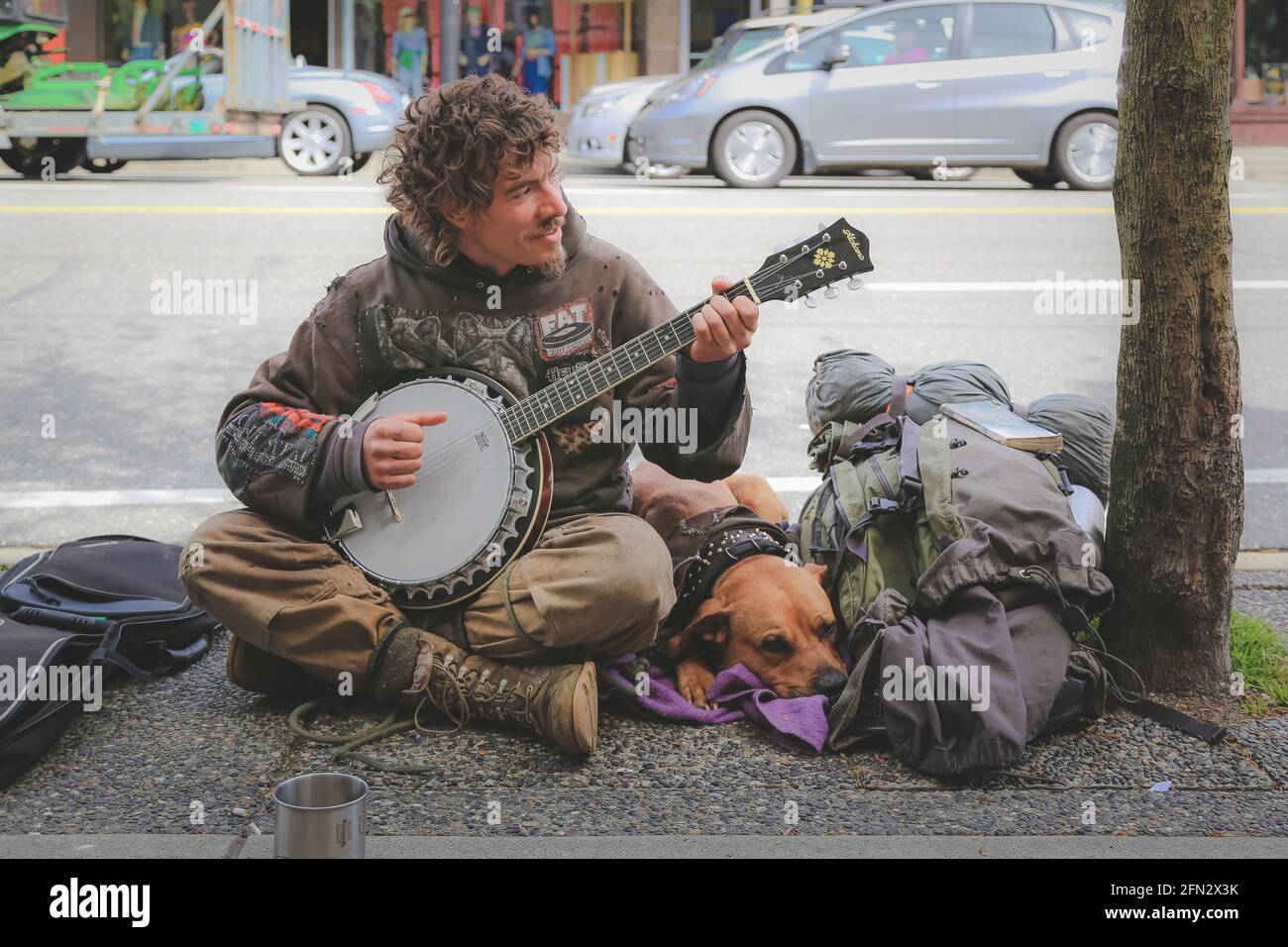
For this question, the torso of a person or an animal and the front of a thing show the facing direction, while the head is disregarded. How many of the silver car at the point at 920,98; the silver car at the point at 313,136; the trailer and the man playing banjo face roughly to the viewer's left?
3

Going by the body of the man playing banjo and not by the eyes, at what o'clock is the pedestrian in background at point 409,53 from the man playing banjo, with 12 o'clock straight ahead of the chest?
The pedestrian in background is roughly at 6 o'clock from the man playing banjo.

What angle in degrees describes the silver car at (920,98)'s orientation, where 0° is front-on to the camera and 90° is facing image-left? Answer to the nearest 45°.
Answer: approximately 90°

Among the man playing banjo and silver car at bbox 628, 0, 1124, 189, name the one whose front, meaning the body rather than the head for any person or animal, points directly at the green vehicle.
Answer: the silver car

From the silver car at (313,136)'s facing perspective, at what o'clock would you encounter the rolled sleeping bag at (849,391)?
The rolled sleeping bag is roughly at 9 o'clock from the silver car.

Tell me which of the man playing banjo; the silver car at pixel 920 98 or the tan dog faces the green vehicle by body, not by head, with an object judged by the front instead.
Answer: the silver car

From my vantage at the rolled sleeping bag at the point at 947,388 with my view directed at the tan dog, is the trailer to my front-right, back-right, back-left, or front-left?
back-right

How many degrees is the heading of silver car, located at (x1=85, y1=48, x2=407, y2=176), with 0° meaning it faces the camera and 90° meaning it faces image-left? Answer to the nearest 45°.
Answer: approximately 90°
